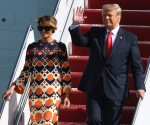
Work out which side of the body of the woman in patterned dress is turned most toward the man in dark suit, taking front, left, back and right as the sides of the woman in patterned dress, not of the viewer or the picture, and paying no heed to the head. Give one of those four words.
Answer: left

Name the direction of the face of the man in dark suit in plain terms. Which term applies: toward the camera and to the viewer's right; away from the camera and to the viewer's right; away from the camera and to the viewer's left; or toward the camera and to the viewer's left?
toward the camera and to the viewer's left

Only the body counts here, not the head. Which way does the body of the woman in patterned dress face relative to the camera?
toward the camera
